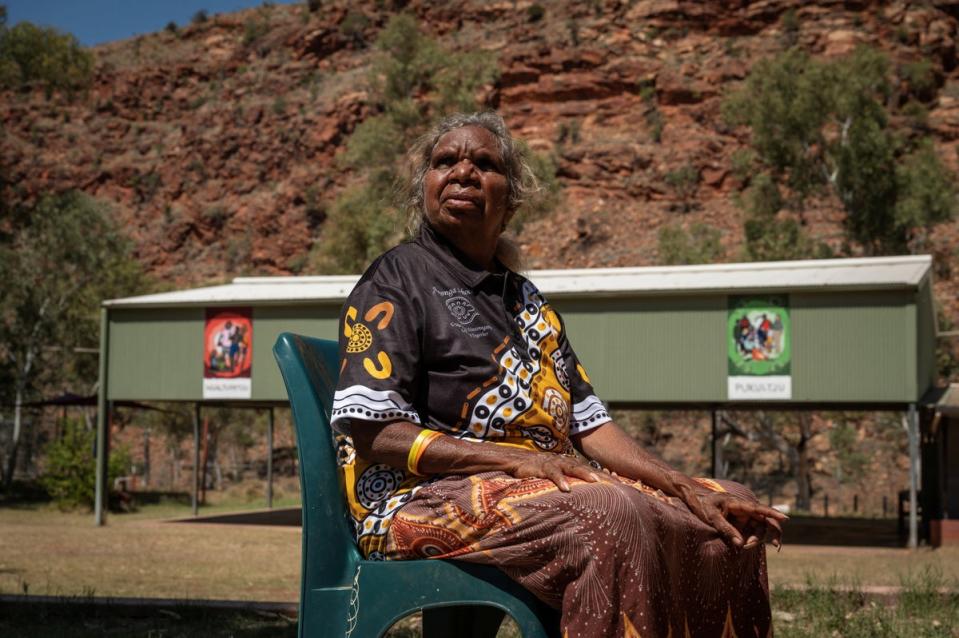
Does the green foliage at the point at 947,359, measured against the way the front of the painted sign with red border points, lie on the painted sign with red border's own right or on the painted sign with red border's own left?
on the painted sign with red border's own left

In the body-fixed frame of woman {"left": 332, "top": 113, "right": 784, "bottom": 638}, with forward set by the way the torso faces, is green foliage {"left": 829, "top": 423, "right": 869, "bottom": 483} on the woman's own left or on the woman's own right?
on the woman's own left

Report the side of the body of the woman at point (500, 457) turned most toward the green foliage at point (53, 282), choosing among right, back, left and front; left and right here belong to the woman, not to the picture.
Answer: back

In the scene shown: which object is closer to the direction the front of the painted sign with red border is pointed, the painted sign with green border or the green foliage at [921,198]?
the painted sign with green border

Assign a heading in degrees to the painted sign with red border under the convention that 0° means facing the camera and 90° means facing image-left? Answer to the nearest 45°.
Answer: approximately 0°

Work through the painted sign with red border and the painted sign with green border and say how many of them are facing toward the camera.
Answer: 2

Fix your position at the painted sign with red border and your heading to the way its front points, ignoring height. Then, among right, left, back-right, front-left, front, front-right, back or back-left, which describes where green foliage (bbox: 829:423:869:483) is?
back-left

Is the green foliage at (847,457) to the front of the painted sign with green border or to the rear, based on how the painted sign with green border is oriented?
to the rear

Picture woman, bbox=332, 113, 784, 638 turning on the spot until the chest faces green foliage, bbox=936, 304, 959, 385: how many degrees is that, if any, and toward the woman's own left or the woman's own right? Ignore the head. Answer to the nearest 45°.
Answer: approximately 135° to the woman's own left

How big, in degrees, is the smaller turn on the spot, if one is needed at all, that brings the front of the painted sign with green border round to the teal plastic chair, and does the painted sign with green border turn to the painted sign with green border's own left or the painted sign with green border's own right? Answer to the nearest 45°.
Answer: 0° — it already faces it

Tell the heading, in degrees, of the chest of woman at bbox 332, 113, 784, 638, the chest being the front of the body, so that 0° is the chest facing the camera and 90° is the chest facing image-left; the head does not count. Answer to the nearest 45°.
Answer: approximately 315°

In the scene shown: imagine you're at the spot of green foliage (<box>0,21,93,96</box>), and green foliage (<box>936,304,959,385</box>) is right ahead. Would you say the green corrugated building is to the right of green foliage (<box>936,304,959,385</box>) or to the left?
right
